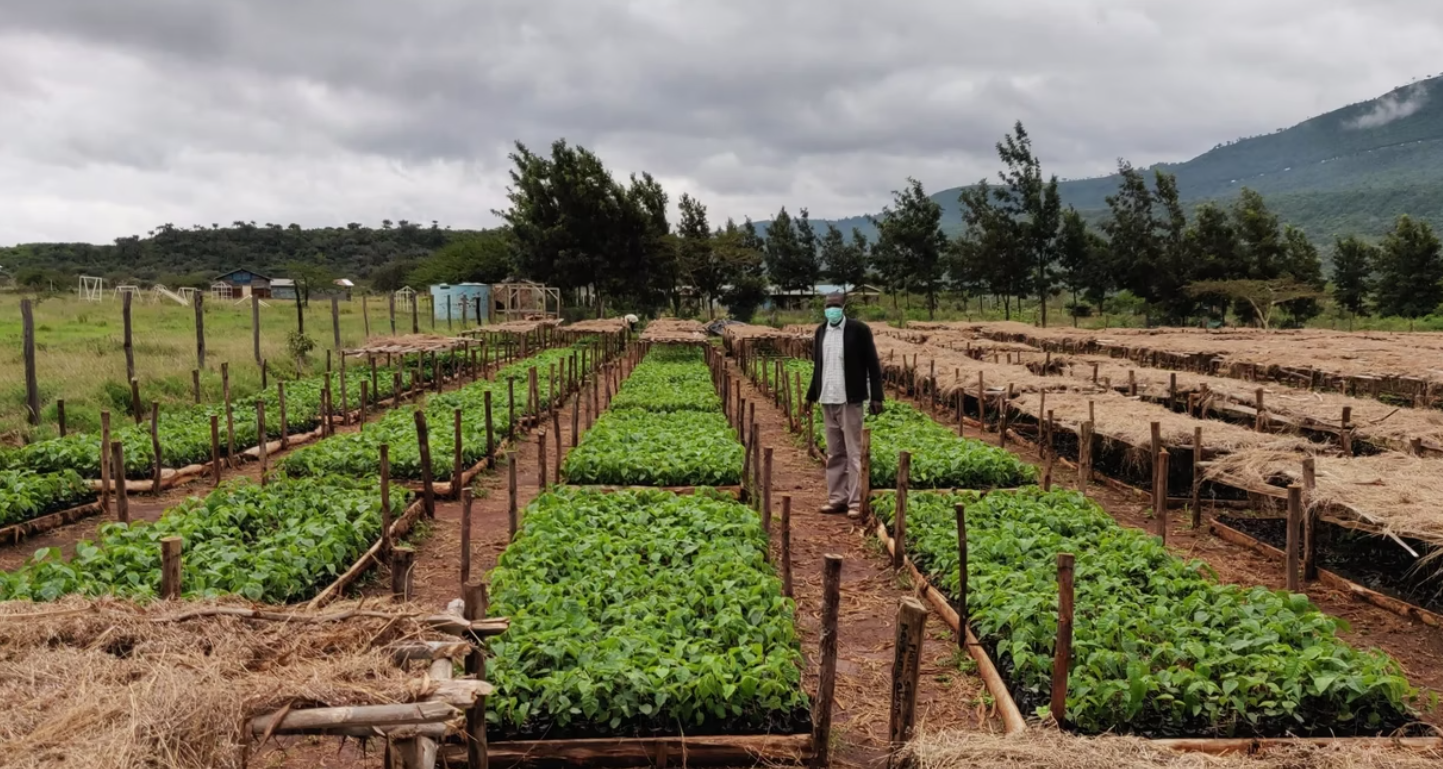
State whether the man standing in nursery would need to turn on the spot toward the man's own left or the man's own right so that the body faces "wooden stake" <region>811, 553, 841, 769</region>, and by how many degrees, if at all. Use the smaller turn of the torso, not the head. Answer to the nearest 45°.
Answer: approximately 45° to the man's own left

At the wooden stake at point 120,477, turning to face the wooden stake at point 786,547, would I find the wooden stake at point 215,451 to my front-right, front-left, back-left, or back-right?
back-left

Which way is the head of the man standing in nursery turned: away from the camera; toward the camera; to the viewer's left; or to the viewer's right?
toward the camera

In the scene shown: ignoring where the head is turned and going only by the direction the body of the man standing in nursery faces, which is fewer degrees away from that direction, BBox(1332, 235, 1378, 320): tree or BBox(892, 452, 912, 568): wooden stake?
the wooden stake

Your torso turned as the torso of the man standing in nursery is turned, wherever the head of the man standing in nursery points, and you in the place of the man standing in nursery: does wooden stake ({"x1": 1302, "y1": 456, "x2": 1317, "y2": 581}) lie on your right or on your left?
on your left

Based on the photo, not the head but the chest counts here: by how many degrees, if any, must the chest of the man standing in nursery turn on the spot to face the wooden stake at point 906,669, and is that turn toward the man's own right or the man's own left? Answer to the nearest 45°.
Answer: approximately 45° to the man's own left

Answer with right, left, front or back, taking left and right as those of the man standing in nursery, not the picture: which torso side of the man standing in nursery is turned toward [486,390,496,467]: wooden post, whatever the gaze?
right

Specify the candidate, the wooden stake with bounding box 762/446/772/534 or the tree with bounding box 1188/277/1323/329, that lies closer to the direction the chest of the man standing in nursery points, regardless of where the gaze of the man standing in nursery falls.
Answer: the wooden stake

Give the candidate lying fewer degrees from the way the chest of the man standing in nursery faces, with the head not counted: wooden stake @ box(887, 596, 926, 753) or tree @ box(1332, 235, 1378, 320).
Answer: the wooden stake

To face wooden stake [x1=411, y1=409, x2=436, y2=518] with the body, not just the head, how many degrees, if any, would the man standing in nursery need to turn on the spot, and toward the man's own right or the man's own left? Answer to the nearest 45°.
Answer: approximately 45° to the man's own right

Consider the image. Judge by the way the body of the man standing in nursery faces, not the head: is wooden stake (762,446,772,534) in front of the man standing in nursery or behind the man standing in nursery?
in front

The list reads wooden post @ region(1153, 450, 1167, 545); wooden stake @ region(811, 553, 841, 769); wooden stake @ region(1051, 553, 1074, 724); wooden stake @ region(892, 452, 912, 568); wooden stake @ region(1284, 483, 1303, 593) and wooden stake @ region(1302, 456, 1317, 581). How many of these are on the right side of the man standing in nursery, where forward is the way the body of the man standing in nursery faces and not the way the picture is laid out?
0

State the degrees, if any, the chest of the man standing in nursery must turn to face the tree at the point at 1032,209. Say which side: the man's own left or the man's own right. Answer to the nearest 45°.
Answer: approximately 135° to the man's own right

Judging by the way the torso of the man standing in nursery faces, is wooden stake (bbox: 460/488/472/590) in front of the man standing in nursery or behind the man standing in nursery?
in front

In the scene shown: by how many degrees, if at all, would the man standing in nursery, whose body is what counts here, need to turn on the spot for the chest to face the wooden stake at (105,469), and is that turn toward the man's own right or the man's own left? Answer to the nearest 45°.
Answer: approximately 45° to the man's own right

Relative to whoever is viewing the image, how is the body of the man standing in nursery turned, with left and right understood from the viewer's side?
facing the viewer and to the left of the viewer

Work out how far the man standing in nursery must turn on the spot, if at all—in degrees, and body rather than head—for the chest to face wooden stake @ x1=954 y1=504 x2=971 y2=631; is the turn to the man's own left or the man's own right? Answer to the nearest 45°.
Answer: approximately 45° to the man's own left
